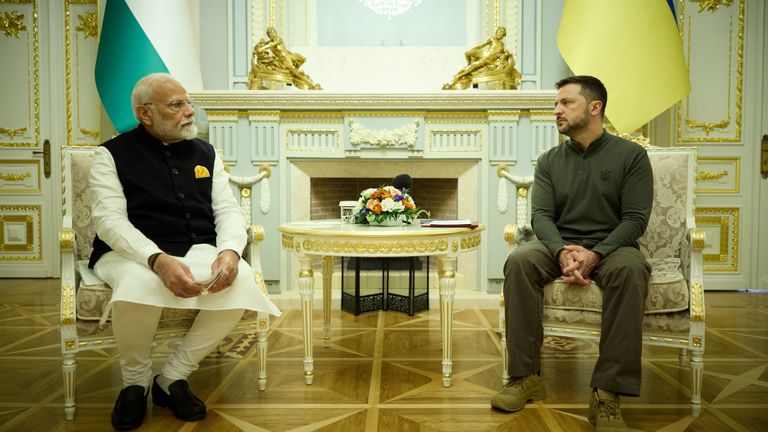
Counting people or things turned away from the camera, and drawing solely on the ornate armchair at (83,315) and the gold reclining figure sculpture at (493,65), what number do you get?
0

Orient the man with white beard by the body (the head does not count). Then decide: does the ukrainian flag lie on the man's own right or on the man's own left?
on the man's own left

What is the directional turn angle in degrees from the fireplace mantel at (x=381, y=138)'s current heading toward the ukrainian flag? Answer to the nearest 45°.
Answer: approximately 90° to its left

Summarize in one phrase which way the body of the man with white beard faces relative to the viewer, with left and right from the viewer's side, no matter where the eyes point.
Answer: facing the viewer and to the right of the viewer

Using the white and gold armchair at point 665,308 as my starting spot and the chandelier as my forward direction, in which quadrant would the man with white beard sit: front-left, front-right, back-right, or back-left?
front-left

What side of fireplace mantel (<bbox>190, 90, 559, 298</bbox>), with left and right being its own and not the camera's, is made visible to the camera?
front

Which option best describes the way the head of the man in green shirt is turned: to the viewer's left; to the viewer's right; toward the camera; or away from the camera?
to the viewer's left

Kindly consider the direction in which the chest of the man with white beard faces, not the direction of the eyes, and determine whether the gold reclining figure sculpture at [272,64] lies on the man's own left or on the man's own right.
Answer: on the man's own left

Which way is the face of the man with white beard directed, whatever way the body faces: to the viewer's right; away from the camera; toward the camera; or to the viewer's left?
to the viewer's right

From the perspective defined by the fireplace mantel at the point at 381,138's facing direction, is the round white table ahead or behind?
ahead

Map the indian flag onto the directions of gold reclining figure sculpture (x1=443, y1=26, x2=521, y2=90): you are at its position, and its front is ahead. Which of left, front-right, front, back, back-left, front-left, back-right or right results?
front-right

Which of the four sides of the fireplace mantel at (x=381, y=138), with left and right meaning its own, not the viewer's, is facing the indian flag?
right

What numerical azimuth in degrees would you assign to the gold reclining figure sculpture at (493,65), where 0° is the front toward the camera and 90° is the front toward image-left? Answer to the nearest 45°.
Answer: approximately 45°

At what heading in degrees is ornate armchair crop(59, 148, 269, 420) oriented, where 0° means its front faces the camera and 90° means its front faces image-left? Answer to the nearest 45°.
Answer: approximately 315°

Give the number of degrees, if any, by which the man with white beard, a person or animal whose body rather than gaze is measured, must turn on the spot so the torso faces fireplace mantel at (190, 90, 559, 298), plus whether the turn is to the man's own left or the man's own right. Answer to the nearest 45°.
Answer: approximately 90° to the man's own left

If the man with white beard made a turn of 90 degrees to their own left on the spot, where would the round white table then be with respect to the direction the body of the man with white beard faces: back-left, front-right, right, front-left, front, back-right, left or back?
front-right

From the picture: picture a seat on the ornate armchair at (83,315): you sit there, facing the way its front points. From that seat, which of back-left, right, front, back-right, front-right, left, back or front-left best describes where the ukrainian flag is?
front-left

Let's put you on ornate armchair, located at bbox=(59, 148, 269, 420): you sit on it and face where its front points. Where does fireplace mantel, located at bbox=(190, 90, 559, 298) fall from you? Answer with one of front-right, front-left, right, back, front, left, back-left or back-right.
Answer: left
